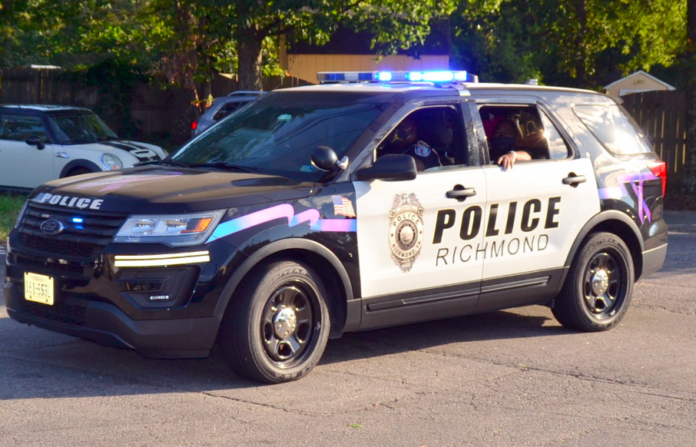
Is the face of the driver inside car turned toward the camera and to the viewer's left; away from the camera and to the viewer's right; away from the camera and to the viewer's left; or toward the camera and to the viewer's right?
toward the camera and to the viewer's left

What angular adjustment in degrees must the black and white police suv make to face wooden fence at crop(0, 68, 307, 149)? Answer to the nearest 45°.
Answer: approximately 135° to its right

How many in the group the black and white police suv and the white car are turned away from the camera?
0

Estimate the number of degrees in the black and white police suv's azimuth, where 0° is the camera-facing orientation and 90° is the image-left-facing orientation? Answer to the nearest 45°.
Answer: approximately 45°

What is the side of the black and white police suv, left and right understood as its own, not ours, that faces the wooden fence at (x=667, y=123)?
back

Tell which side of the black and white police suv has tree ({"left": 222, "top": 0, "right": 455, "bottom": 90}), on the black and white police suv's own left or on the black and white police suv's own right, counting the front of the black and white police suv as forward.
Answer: on the black and white police suv's own right

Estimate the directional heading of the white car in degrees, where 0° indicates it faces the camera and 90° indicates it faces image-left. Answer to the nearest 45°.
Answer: approximately 315°

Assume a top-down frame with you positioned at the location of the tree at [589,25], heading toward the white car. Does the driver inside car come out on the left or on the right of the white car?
left

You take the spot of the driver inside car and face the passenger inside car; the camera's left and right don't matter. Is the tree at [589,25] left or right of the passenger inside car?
left

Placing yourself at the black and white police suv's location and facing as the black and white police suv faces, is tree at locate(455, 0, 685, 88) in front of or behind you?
behind

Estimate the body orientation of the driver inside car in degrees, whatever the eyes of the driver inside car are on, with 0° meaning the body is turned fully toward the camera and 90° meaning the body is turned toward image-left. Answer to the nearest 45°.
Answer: approximately 45°

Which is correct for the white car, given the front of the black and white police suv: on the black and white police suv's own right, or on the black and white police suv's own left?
on the black and white police suv's own right

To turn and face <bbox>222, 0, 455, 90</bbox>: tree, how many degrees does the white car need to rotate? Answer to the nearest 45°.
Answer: approximately 90° to its left

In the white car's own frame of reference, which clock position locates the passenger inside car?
The passenger inside car is roughly at 1 o'clock from the white car.
